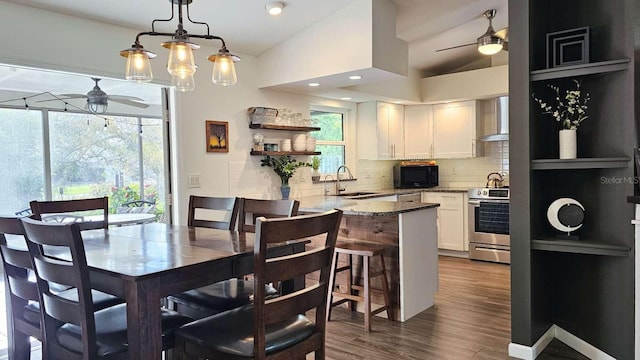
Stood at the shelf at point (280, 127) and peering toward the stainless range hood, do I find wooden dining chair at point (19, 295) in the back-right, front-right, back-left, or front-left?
back-right

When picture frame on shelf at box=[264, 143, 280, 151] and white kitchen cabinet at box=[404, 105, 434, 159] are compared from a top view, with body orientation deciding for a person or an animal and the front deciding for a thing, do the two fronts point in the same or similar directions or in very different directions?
same or similar directions

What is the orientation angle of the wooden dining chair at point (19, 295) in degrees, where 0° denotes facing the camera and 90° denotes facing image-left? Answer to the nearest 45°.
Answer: approximately 225°

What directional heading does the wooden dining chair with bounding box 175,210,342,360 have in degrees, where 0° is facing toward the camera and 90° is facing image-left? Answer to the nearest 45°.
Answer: approximately 135°

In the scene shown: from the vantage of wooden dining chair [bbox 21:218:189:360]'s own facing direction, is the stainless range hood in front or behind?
in front

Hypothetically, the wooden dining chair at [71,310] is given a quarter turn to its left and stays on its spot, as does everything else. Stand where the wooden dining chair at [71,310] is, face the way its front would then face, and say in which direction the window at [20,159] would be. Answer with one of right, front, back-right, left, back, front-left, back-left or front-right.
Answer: front-right

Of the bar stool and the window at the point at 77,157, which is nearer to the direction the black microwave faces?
the bar stool

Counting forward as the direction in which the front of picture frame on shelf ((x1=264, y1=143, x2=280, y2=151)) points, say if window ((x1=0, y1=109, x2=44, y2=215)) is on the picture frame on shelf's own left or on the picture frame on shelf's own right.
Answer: on the picture frame on shelf's own right

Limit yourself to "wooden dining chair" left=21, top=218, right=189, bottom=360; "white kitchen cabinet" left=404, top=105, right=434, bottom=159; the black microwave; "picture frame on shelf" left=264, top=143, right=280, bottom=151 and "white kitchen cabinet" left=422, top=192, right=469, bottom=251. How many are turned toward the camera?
4

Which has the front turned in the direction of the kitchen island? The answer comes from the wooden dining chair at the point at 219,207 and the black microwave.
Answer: the black microwave

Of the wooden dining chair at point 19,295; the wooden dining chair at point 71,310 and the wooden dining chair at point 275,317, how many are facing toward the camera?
0

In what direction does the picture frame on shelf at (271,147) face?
toward the camera

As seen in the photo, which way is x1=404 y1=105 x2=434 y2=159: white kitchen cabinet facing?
toward the camera

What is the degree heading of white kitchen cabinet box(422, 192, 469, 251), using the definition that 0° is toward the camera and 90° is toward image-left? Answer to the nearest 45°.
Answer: approximately 0°

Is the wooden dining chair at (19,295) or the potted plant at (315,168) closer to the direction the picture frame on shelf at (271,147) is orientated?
the wooden dining chair
